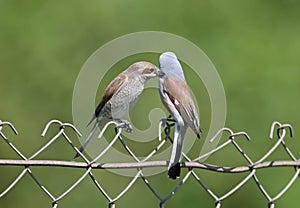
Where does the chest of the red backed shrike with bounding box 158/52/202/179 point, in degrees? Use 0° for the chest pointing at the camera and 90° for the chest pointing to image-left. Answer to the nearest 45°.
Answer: approximately 135°
